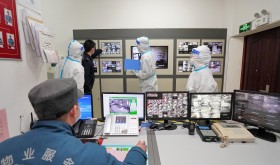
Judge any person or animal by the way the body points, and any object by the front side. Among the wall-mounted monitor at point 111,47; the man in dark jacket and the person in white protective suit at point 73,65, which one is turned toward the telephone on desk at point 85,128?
the wall-mounted monitor

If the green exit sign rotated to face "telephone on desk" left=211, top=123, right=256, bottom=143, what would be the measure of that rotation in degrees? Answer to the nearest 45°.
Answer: approximately 45° to its left

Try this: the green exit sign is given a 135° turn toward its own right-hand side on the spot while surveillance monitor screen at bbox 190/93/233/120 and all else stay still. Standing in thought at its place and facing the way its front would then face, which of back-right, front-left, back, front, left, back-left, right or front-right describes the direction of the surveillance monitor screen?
back

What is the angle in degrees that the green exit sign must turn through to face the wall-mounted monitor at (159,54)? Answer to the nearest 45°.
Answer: approximately 45° to its right

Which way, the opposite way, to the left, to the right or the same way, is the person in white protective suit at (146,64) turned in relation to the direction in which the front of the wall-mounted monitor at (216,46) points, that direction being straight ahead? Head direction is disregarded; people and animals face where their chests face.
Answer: to the right

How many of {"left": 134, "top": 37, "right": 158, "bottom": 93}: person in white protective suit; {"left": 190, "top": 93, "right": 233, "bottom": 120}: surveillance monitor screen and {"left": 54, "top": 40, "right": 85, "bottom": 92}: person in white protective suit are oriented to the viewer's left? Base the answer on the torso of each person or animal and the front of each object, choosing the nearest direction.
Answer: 1

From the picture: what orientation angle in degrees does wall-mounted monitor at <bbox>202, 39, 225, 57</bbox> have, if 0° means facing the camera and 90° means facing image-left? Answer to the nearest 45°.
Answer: approximately 0°

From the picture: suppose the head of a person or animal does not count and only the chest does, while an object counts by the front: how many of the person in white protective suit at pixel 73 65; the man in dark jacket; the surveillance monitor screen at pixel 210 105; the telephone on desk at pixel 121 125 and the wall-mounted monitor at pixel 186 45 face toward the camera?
3

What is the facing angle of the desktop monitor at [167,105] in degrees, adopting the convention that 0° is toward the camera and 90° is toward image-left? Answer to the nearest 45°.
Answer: approximately 0°

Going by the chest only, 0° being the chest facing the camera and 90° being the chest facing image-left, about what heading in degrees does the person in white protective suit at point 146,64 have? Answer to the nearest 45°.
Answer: approximately 90°

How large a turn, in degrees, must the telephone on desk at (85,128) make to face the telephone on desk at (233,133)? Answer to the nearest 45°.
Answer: approximately 45° to its left

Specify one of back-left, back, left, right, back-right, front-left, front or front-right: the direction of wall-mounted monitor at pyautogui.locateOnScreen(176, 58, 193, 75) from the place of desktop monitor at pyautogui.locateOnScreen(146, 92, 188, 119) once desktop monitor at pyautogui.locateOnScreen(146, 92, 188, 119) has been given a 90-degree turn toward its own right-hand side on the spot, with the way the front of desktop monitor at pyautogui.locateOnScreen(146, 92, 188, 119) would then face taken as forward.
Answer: right

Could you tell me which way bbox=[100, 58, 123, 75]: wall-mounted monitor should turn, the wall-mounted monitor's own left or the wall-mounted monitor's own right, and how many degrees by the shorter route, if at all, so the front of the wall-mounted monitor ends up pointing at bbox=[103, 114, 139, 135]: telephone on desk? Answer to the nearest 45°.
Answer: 0° — it already faces it

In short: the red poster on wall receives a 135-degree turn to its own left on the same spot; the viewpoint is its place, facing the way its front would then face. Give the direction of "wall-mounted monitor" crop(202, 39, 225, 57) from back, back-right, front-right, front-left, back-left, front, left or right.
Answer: right

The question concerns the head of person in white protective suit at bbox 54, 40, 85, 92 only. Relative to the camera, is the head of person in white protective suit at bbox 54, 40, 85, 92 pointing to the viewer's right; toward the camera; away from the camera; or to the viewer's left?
to the viewer's right

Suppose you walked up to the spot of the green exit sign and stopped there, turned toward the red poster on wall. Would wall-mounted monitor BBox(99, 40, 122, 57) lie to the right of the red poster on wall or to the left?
right
